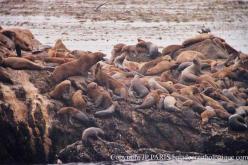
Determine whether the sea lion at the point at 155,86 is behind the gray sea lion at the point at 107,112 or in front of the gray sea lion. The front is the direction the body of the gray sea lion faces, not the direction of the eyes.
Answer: in front

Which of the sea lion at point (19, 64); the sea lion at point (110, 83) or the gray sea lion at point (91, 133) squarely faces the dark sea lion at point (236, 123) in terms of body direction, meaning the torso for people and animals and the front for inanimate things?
the gray sea lion

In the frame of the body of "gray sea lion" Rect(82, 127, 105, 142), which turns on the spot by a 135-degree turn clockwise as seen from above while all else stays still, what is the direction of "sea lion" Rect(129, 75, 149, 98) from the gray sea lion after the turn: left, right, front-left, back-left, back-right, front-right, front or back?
back

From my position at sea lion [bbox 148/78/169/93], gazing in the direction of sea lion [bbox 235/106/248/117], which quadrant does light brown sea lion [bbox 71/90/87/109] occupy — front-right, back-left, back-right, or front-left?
back-right

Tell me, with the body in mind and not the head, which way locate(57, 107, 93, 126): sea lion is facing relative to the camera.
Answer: to the viewer's left

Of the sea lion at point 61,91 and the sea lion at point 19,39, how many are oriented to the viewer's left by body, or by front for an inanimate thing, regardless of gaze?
1
